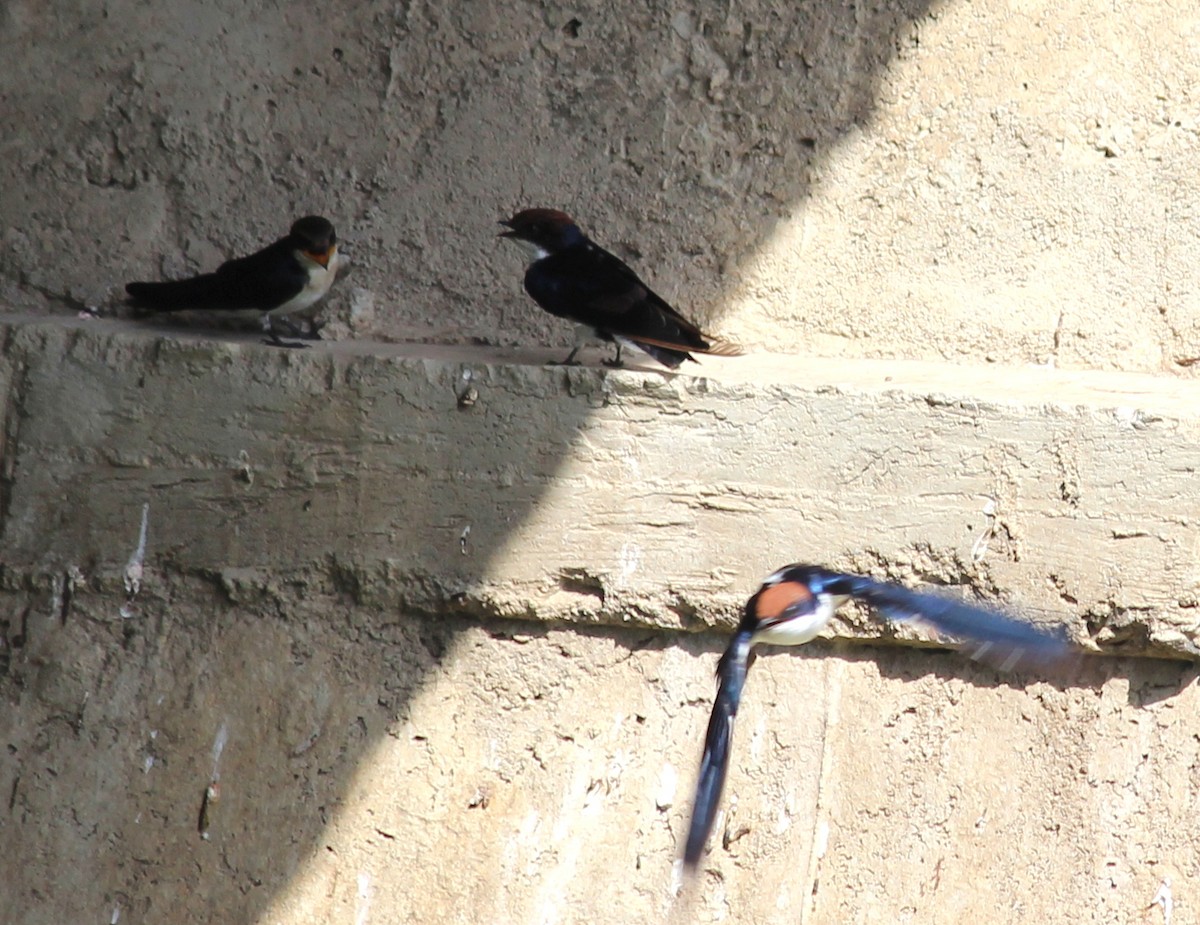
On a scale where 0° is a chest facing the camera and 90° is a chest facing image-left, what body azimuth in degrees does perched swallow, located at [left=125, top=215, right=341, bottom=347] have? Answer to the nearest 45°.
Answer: approximately 270°

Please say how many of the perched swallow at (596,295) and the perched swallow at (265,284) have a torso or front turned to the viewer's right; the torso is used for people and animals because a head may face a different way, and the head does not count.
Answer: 1

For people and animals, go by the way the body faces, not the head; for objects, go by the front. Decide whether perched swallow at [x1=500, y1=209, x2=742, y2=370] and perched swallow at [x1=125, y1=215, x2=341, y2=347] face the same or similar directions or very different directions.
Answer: very different directions

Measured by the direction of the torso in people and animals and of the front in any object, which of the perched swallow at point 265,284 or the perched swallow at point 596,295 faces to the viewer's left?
the perched swallow at point 596,295

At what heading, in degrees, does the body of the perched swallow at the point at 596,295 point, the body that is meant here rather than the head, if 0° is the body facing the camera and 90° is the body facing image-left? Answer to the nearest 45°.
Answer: approximately 90°

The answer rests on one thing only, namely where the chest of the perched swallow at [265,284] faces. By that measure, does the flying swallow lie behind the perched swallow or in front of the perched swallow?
in front
